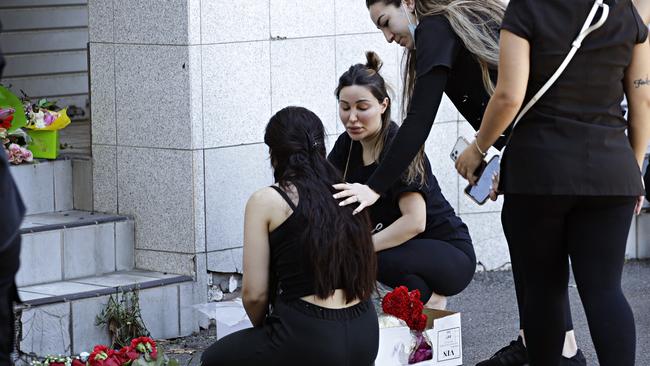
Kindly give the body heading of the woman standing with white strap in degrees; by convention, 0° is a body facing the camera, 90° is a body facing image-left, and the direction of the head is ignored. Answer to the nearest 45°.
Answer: approximately 180°

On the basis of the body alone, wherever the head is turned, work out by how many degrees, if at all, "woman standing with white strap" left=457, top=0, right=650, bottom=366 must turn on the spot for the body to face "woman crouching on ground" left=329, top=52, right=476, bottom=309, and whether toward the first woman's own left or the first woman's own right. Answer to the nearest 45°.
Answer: approximately 45° to the first woman's own left

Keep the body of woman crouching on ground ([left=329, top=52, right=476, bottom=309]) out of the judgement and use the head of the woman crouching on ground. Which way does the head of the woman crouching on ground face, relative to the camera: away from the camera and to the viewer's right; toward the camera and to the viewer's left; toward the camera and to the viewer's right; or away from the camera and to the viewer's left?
toward the camera and to the viewer's left

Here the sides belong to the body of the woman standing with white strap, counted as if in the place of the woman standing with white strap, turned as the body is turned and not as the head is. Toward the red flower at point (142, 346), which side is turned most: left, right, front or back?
left

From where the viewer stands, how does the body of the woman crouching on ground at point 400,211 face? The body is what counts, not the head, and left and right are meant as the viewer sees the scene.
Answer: facing the viewer and to the left of the viewer

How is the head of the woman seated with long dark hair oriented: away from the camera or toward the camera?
away from the camera

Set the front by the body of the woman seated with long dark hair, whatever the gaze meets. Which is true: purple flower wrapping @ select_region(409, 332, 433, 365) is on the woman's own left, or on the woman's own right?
on the woman's own right

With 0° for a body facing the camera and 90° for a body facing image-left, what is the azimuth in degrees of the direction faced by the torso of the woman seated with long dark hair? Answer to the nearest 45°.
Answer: approximately 135°

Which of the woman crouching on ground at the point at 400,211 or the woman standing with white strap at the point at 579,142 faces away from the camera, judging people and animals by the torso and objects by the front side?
the woman standing with white strap

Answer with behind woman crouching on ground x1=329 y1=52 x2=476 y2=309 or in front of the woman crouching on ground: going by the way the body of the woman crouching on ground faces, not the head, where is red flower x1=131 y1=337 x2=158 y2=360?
in front

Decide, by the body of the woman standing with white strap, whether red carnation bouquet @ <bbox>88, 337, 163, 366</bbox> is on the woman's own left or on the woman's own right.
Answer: on the woman's own left

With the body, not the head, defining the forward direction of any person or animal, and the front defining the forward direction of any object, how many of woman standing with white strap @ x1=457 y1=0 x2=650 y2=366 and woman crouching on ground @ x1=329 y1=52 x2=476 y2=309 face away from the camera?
1
